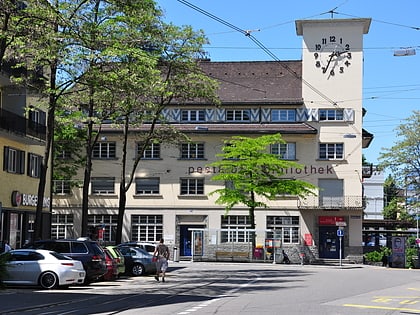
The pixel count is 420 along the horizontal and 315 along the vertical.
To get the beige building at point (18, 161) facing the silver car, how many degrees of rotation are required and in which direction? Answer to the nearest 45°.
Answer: approximately 45° to its right

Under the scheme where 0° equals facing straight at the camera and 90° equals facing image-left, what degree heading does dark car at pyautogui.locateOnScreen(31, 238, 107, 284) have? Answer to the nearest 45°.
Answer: approximately 135°

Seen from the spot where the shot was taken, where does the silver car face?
facing away from the viewer and to the left of the viewer

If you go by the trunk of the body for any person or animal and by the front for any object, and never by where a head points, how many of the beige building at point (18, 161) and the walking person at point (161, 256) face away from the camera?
1

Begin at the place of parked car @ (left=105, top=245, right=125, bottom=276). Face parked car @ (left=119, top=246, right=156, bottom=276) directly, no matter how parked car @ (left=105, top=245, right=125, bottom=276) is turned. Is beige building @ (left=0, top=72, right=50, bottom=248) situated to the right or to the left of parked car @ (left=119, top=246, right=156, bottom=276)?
left

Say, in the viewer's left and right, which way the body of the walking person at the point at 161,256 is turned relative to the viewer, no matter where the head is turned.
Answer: facing away from the viewer

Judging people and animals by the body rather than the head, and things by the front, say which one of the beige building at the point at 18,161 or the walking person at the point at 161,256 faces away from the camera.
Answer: the walking person

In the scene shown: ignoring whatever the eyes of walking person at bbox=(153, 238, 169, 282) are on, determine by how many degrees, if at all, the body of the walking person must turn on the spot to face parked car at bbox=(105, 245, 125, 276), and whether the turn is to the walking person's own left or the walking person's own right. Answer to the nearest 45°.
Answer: approximately 45° to the walking person's own left
